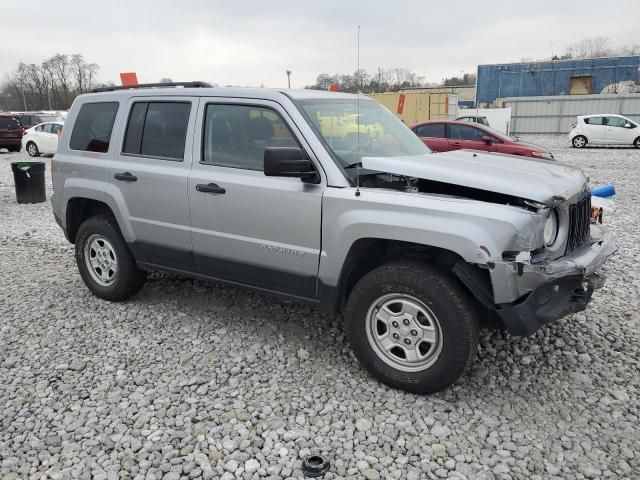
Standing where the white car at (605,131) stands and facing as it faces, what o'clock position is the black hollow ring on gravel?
The black hollow ring on gravel is roughly at 3 o'clock from the white car.

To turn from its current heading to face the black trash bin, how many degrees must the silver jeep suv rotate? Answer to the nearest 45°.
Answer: approximately 180°

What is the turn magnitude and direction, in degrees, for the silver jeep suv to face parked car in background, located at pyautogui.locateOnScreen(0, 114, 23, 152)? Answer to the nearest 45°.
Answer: approximately 180°

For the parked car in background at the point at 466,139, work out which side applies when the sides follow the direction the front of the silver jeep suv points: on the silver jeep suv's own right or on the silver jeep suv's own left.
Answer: on the silver jeep suv's own left

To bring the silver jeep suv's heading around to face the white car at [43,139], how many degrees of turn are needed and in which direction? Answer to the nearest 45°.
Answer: approximately 180°

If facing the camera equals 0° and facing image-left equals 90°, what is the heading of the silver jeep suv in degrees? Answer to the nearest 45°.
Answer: approximately 315°

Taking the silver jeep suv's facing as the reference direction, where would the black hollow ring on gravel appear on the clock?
The black hollow ring on gravel is roughly at 2 o'clock from the silver jeep suv.

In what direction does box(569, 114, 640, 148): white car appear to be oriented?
to the viewer's right

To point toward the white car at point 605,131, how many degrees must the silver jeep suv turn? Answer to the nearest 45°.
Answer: approximately 90° to its left

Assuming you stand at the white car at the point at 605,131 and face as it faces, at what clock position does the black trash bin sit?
The black trash bin is roughly at 4 o'clock from the white car.
